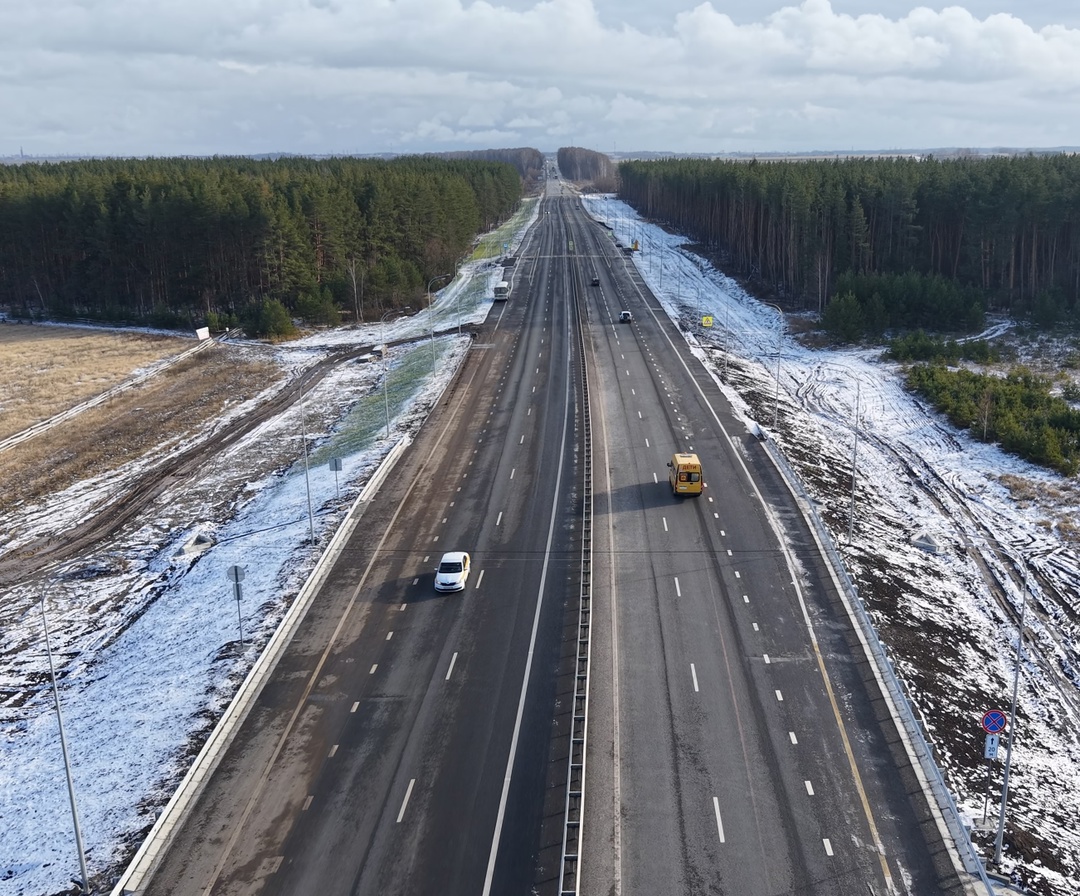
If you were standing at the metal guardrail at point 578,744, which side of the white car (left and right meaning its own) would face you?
front

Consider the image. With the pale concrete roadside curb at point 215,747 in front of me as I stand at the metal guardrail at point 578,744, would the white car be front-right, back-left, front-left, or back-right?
front-right

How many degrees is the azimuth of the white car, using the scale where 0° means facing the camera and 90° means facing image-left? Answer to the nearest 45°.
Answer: approximately 0°

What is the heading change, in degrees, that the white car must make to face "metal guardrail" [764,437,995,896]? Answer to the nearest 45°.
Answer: approximately 45° to its left

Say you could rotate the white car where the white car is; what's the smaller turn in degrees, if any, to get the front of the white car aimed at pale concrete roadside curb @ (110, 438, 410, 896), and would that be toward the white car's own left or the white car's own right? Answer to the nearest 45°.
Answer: approximately 45° to the white car's own right
